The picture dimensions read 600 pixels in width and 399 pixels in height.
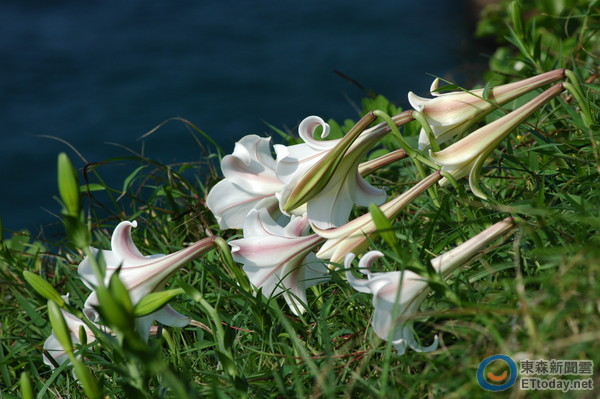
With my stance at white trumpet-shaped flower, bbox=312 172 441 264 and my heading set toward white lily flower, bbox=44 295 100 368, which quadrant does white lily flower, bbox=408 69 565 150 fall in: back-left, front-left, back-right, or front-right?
back-right

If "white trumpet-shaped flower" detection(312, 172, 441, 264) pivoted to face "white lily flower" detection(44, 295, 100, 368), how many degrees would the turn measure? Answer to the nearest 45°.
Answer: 0° — it already faces it

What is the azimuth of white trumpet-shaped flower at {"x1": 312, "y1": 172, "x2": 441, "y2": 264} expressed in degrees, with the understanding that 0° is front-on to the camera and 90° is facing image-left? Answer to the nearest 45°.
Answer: approximately 90°

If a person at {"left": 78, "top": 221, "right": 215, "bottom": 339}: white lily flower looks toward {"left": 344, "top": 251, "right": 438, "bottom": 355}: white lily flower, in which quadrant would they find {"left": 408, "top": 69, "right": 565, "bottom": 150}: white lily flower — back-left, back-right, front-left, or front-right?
front-left

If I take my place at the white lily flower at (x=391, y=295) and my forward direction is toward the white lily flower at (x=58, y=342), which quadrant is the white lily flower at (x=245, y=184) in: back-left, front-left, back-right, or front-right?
front-right
